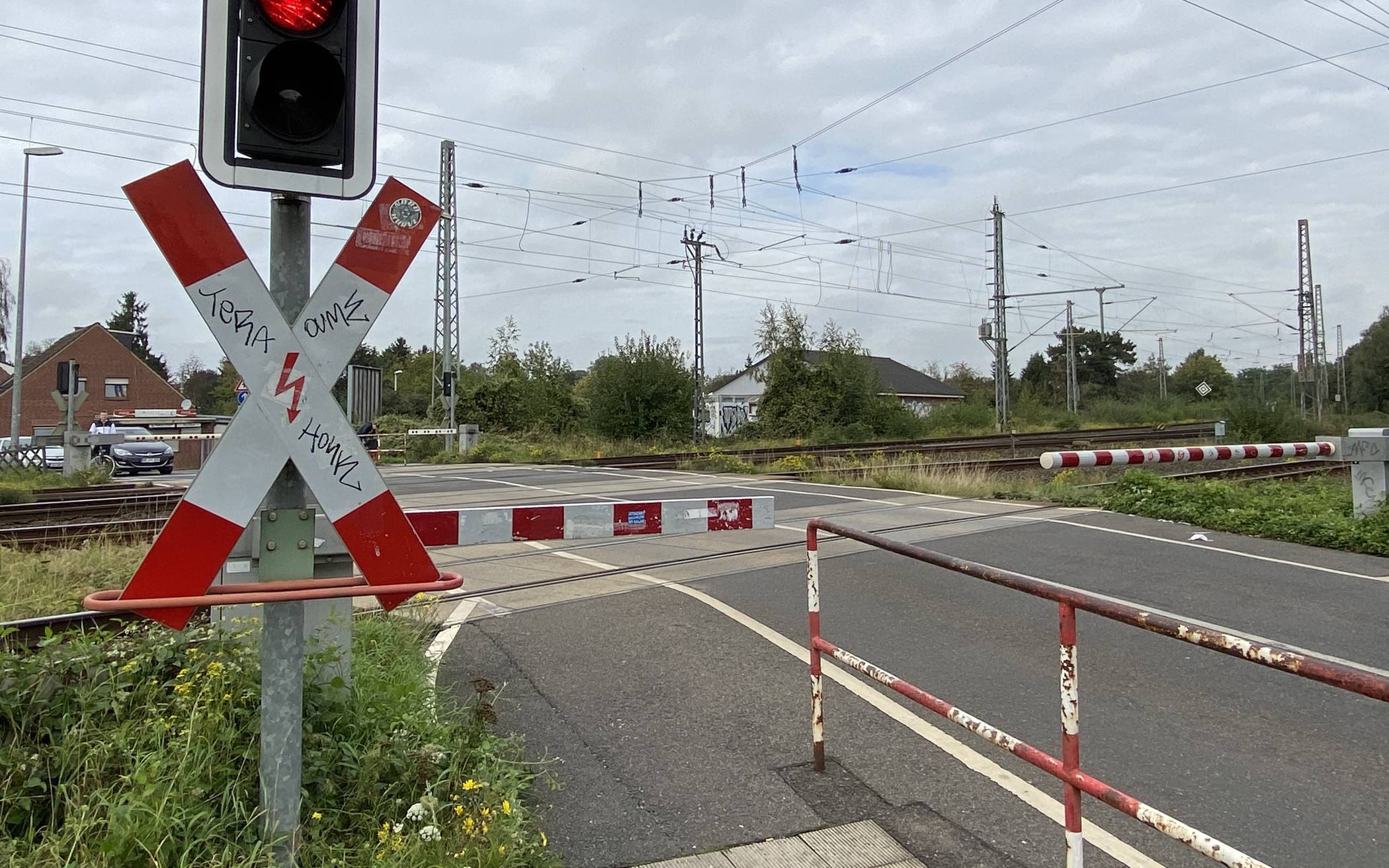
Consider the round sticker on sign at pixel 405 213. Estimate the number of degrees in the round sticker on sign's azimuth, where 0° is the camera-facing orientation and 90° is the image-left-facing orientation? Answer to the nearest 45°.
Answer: approximately 0°

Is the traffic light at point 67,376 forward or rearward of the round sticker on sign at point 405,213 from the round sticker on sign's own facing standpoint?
rearward

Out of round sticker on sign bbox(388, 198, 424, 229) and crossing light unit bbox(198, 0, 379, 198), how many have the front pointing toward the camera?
2

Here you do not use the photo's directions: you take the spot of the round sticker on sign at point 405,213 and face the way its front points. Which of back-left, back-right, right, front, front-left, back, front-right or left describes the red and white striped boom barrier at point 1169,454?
back-left

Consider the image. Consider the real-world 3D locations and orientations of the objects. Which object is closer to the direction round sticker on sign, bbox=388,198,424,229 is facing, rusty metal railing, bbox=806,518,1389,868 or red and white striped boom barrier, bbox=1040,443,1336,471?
the rusty metal railing

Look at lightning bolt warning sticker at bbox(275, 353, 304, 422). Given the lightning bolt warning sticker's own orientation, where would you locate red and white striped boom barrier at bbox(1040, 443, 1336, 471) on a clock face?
The red and white striped boom barrier is roughly at 8 o'clock from the lightning bolt warning sticker.

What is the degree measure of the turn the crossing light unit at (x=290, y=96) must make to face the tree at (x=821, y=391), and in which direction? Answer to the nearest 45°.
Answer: approximately 135° to its left

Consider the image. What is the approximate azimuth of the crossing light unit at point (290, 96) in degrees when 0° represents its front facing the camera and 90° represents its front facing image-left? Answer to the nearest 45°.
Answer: approximately 0°
